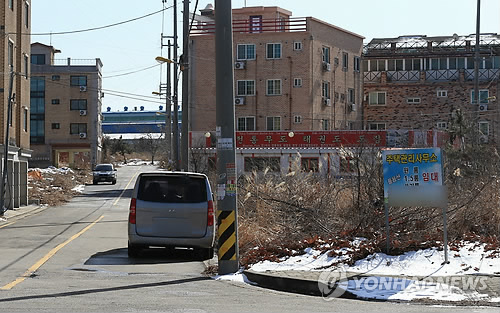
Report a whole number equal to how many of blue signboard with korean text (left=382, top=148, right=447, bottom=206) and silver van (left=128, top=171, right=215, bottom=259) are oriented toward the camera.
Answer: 1

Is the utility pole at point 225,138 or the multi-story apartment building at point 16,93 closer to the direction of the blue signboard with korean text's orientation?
the utility pole

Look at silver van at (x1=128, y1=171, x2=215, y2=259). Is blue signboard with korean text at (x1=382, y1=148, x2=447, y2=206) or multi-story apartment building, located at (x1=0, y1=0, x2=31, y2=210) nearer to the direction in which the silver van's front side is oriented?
the multi-story apartment building

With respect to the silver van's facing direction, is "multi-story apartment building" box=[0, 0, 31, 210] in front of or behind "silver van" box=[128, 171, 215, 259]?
in front

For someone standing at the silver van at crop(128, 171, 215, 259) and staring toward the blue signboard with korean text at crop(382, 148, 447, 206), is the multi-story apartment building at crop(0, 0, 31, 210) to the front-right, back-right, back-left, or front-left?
back-left

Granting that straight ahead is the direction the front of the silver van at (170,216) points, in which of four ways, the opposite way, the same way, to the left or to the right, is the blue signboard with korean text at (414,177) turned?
the opposite way

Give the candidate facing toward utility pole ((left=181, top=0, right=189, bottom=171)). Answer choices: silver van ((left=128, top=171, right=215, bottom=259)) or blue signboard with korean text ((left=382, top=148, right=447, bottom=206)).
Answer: the silver van

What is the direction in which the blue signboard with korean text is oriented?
toward the camera

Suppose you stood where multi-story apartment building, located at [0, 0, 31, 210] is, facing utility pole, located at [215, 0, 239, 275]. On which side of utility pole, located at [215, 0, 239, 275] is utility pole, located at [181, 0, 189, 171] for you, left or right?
left

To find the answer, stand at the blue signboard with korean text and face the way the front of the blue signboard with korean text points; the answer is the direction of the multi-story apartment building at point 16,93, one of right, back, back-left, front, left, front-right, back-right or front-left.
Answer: back-right

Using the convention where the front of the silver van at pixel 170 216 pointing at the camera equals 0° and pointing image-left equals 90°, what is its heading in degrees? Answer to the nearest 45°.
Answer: approximately 180°

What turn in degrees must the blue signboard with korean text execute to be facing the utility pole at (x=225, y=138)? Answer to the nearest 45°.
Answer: approximately 90° to its right

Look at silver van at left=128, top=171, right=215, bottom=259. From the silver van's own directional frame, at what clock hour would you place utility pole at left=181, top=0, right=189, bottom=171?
The utility pole is roughly at 12 o'clock from the silver van.
